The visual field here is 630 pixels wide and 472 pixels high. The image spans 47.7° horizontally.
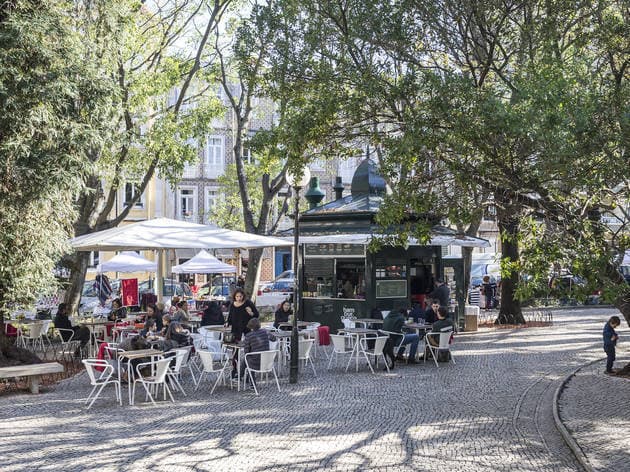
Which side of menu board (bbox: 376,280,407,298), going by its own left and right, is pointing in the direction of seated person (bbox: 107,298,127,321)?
right

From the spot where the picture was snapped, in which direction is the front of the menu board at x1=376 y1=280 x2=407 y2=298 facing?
facing the viewer

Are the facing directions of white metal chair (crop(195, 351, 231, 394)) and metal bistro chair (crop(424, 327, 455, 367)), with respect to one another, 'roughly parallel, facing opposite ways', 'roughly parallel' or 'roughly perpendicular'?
roughly perpendicular

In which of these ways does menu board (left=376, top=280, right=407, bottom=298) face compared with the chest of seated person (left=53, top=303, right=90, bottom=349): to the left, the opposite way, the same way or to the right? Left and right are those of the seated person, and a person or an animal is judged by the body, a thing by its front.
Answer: to the right

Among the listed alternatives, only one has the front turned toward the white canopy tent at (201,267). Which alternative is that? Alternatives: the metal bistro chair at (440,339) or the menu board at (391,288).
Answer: the metal bistro chair

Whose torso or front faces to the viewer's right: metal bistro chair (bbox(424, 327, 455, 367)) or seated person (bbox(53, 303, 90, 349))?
the seated person

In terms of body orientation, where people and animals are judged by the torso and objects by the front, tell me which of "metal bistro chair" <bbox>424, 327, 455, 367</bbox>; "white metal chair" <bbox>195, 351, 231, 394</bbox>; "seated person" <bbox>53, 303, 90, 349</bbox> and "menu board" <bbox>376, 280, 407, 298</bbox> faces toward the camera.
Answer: the menu board

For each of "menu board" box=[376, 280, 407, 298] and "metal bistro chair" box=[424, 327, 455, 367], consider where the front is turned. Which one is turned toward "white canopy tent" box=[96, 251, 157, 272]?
the metal bistro chair

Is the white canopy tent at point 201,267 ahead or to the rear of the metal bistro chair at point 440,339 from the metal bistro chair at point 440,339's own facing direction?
ahead

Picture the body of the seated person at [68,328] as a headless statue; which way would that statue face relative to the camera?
to the viewer's right
